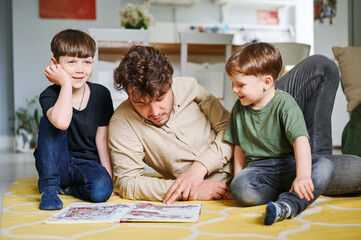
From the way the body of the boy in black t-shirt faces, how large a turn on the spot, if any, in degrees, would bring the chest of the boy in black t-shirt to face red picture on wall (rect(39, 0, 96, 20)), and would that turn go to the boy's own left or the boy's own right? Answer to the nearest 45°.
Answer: approximately 180°

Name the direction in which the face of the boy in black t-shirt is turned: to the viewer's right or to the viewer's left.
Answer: to the viewer's right

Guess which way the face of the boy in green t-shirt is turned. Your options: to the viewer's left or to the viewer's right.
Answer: to the viewer's left

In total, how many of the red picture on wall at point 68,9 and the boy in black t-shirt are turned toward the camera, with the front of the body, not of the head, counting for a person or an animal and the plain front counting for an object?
2

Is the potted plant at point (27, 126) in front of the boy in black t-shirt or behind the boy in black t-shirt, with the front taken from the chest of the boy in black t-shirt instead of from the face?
behind

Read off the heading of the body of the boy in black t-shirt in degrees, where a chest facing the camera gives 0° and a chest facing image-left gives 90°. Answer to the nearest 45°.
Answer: approximately 0°

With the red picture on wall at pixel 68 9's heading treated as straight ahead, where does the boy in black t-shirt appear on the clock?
The boy in black t-shirt is roughly at 12 o'clock from the red picture on wall.

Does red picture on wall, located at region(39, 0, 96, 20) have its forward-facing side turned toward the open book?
yes
